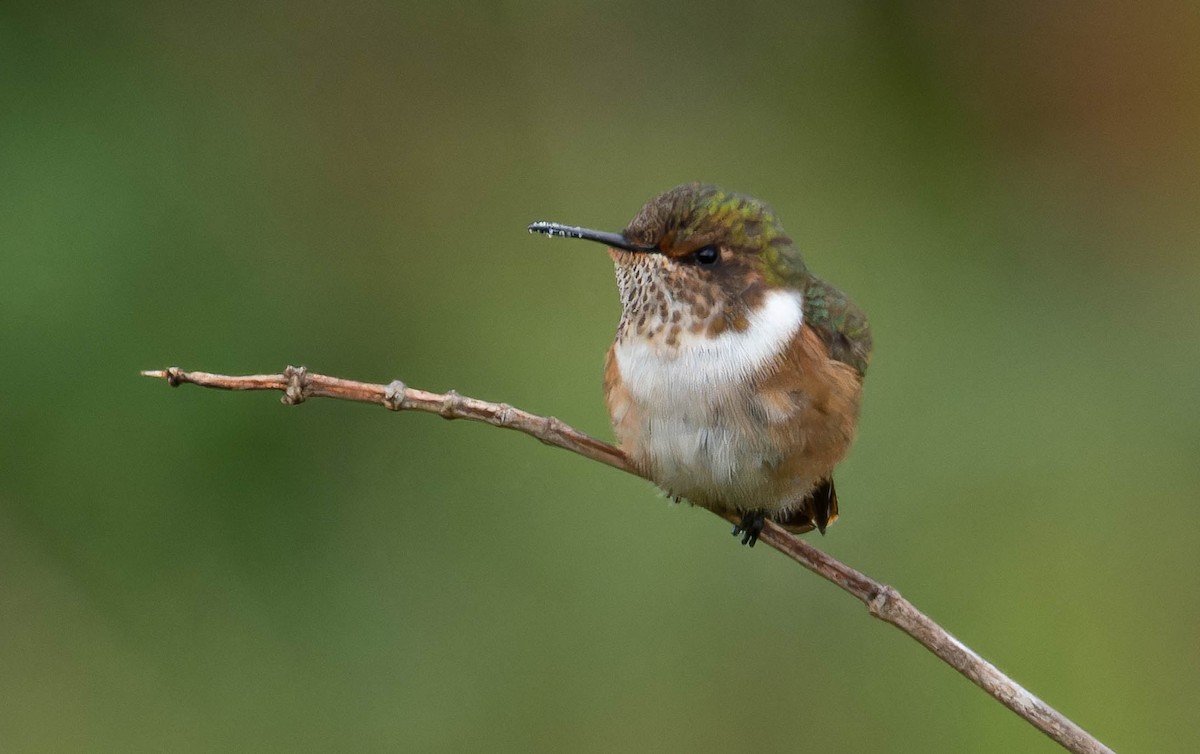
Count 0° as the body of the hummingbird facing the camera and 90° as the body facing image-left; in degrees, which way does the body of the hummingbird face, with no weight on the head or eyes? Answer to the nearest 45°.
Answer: approximately 45°
